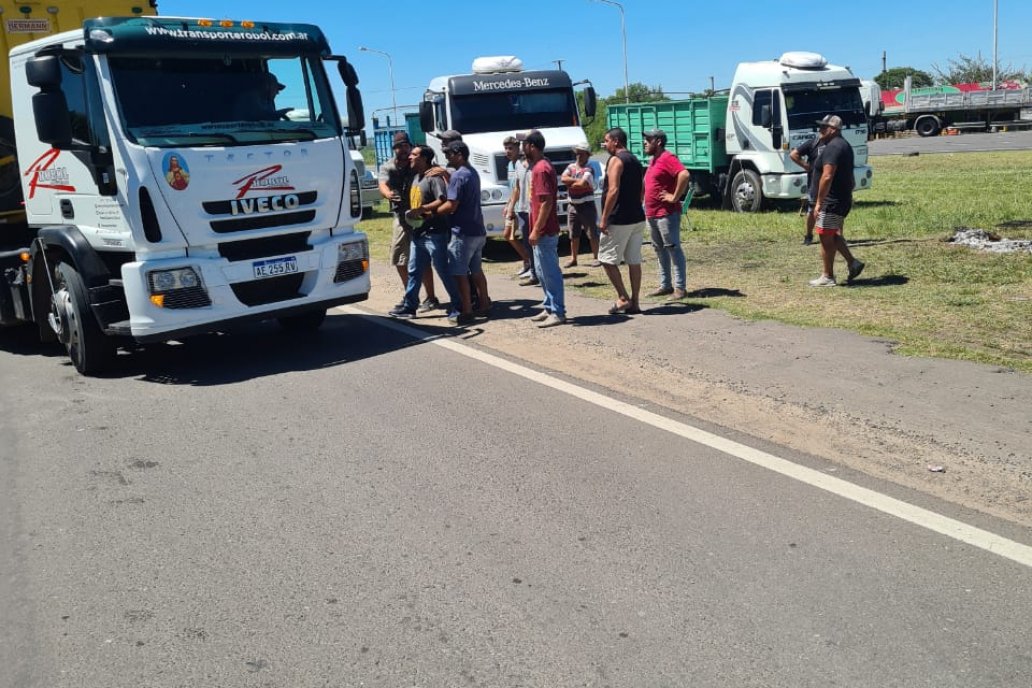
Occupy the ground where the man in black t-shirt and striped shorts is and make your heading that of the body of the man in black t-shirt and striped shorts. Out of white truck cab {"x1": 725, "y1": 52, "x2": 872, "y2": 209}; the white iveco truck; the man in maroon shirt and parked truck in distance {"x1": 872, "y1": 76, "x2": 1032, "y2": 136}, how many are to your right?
2

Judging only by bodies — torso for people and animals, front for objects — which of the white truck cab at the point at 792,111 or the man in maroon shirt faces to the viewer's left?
the man in maroon shirt

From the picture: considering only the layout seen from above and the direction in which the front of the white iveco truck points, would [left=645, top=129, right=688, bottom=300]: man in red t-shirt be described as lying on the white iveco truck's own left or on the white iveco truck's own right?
on the white iveco truck's own left

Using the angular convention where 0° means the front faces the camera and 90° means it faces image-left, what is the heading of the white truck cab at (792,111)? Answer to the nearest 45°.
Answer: approximately 315°

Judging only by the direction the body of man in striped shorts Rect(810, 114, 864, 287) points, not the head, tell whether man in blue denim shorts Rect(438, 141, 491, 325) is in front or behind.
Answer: in front

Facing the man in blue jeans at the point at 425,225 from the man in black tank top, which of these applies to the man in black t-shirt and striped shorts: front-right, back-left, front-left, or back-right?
back-right

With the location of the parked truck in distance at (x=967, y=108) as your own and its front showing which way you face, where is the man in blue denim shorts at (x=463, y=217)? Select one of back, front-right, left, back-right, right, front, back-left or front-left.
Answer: left

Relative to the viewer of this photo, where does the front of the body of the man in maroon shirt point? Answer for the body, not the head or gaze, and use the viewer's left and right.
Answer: facing to the left of the viewer

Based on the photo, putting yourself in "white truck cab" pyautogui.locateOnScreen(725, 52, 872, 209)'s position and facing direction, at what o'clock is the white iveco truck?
The white iveco truck is roughly at 2 o'clock from the white truck cab.

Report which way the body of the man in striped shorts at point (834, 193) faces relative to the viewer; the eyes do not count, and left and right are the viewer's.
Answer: facing to the left of the viewer

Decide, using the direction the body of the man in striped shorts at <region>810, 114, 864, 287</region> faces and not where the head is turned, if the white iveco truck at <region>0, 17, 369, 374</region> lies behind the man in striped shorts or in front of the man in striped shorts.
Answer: in front

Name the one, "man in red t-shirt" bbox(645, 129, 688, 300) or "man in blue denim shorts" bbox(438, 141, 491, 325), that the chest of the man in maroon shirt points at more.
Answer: the man in blue denim shorts

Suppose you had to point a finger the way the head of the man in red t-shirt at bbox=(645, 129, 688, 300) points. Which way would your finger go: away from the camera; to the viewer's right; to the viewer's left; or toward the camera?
to the viewer's left
